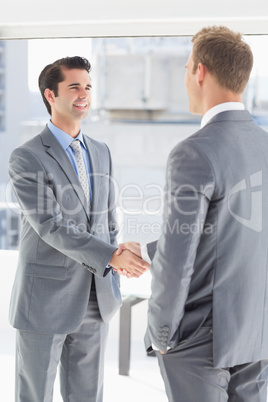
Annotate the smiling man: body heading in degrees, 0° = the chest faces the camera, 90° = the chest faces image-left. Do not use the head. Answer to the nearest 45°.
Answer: approximately 315°

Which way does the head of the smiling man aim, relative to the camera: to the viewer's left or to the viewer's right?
to the viewer's right
